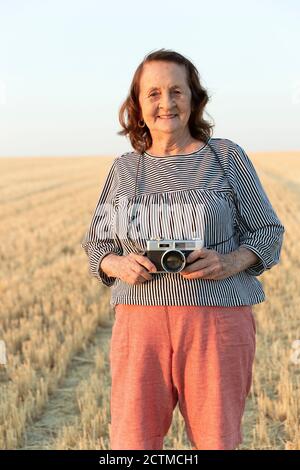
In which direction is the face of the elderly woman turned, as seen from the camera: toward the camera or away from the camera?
toward the camera

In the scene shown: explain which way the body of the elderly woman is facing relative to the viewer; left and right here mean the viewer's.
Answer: facing the viewer
